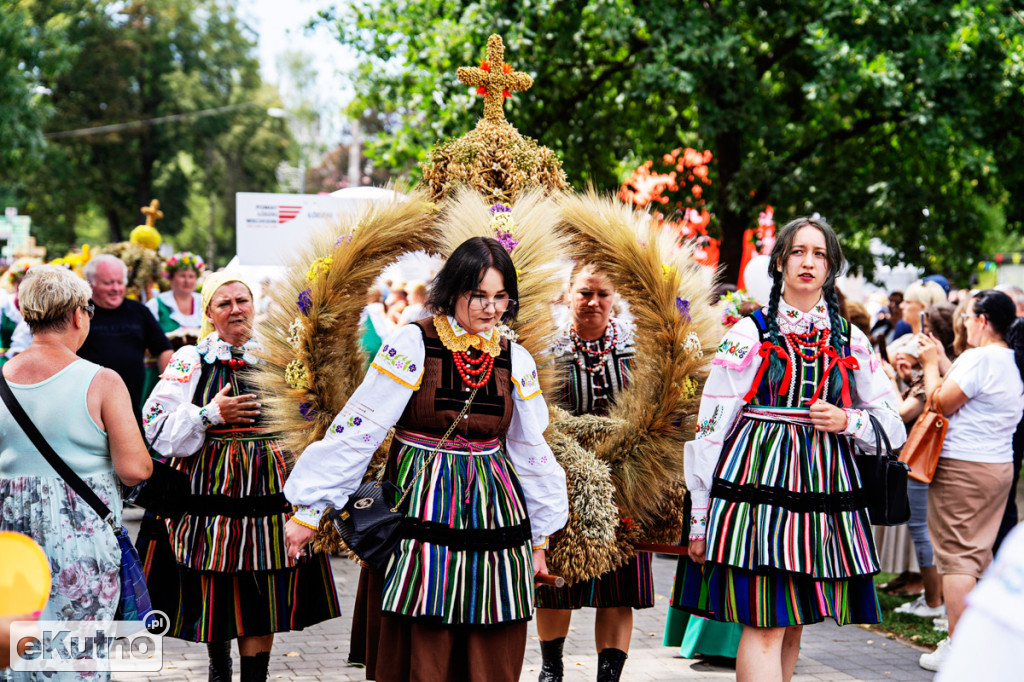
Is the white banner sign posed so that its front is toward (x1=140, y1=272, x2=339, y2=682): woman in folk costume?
yes

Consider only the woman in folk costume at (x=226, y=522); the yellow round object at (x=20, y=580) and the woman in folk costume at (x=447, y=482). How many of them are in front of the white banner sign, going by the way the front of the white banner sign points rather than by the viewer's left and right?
3

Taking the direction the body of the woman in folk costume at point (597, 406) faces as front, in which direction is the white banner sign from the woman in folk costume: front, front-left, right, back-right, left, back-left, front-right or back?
back-right

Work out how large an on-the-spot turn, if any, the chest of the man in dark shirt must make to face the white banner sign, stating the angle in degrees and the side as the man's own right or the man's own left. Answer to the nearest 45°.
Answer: approximately 135° to the man's own left

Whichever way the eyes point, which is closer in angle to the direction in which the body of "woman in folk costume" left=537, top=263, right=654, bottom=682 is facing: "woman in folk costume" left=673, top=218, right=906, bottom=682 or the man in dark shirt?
the woman in folk costume

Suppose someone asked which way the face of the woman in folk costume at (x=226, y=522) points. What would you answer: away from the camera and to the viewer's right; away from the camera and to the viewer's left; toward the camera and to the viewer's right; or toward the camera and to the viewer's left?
toward the camera and to the viewer's right

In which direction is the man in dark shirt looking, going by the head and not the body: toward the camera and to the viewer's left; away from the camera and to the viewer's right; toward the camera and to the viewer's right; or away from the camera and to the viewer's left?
toward the camera and to the viewer's right
